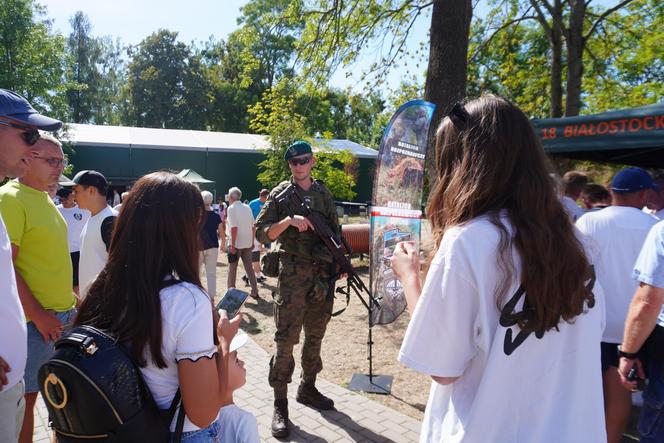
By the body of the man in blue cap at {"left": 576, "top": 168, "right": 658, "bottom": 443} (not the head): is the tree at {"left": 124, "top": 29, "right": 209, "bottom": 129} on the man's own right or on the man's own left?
on the man's own left

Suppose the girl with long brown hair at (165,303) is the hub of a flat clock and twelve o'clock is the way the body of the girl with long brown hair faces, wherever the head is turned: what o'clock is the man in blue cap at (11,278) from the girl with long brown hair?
The man in blue cap is roughly at 9 o'clock from the girl with long brown hair.

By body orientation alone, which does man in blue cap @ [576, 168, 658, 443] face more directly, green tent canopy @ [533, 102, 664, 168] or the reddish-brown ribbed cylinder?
the green tent canopy

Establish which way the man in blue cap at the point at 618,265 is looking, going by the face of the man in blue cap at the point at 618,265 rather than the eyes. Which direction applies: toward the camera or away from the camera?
away from the camera

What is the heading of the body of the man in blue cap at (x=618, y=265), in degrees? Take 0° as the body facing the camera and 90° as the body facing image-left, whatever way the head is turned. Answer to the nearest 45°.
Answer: approximately 225°

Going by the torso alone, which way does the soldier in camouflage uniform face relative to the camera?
toward the camera

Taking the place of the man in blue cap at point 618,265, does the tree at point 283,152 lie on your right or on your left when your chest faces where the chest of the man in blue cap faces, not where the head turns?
on your left

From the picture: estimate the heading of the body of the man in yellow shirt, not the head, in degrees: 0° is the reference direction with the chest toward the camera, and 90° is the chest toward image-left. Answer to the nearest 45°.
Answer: approximately 315°

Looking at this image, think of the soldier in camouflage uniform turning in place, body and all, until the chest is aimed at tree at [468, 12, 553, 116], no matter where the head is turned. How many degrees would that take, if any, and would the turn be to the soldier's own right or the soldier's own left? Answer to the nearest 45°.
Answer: approximately 135° to the soldier's own left

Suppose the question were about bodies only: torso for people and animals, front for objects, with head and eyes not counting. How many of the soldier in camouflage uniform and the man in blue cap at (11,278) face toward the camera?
1

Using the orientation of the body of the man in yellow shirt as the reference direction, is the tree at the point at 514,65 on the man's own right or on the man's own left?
on the man's own left

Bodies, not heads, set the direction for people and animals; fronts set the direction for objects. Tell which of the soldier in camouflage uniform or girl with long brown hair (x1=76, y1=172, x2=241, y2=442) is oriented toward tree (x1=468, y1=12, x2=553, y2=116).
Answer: the girl with long brown hair

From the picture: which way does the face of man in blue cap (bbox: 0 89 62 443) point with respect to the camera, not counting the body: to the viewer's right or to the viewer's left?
to the viewer's right

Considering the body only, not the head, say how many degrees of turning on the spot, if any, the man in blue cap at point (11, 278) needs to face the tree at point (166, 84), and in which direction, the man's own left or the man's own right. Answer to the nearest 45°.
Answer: approximately 90° to the man's own left

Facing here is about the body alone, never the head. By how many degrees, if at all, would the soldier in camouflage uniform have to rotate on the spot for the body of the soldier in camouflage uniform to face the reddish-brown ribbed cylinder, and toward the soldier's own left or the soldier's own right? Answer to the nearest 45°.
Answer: approximately 180°

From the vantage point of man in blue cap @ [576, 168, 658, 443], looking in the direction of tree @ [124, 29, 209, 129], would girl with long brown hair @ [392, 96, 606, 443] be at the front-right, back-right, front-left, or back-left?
back-left

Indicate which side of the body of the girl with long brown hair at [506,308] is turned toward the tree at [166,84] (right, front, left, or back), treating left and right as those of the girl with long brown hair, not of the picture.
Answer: front

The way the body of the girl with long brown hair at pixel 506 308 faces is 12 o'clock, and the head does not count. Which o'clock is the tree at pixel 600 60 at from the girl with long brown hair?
The tree is roughly at 2 o'clock from the girl with long brown hair.

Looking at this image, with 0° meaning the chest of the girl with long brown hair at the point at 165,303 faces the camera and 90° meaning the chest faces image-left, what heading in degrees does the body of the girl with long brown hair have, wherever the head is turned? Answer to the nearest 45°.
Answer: approximately 225°
